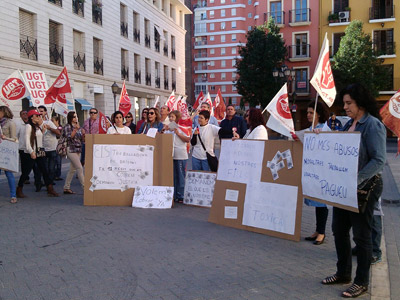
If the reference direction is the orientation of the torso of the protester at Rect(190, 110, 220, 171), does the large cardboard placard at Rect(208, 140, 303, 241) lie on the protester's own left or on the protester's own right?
on the protester's own left

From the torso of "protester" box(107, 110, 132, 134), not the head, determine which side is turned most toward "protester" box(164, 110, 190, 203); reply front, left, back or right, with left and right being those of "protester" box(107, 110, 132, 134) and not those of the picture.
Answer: left

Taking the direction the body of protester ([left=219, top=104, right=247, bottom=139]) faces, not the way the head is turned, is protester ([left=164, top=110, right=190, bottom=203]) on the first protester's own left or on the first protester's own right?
on the first protester's own right

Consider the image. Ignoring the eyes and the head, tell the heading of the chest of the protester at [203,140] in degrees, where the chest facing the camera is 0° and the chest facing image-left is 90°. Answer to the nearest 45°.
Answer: approximately 45°

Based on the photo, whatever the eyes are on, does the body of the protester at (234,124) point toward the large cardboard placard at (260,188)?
yes

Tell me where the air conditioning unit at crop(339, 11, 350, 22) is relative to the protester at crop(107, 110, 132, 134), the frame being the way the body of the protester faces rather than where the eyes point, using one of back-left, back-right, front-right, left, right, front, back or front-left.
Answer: back-left

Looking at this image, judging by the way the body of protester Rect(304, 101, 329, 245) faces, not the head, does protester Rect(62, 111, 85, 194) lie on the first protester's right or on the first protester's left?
on the first protester's right

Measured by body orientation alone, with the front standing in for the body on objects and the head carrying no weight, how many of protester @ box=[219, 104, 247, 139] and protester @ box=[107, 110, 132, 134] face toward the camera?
2

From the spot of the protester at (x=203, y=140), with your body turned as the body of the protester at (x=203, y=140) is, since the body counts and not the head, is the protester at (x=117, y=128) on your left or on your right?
on your right

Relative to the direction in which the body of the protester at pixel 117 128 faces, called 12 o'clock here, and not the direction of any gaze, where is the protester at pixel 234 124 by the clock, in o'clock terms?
the protester at pixel 234 124 is roughly at 9 o'clock from the protester at pixel 117 128.

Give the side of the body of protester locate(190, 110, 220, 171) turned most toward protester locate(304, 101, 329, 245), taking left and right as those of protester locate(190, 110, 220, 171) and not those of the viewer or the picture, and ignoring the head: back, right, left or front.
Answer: left
